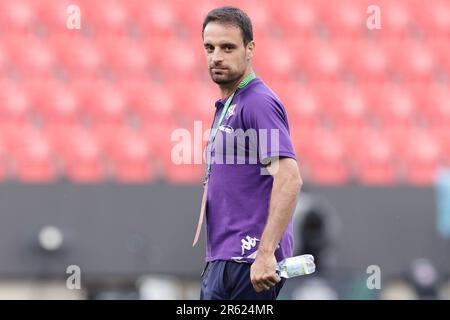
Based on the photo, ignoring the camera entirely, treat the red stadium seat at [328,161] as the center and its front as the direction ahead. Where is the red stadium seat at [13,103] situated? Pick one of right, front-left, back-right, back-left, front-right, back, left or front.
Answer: right

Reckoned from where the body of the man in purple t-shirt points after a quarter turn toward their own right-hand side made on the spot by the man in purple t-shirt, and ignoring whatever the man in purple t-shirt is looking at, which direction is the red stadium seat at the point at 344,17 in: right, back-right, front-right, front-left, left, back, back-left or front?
front-right

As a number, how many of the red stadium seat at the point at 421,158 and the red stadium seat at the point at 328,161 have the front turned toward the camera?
2

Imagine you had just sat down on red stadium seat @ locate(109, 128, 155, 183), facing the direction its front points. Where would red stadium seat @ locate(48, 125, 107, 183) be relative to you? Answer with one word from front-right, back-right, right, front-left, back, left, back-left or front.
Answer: right

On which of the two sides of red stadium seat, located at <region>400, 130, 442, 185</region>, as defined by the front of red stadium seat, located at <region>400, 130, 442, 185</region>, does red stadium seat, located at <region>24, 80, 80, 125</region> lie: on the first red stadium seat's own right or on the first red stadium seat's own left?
on the first red stadium seat's own right

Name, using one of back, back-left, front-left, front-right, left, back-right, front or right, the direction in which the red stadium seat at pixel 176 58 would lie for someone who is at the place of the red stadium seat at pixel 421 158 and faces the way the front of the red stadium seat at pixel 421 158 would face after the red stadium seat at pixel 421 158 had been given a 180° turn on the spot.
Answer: left

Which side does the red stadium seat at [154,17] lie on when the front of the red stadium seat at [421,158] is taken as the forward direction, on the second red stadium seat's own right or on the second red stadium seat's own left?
on the second red stadium seat's own right

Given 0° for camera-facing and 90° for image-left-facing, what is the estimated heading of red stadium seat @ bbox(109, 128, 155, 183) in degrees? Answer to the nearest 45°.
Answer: approximately 0°

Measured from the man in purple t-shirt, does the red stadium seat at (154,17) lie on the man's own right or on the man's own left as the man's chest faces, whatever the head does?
on the man's own right

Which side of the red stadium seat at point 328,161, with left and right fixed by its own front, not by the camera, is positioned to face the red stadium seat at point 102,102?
right
